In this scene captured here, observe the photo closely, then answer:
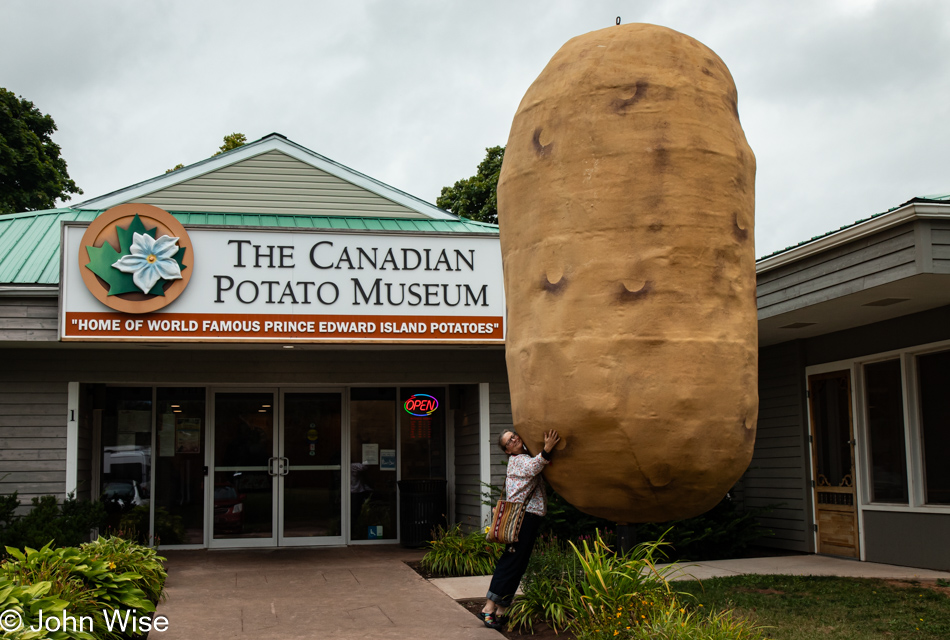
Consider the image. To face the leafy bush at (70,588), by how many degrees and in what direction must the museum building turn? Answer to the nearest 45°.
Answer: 0° — it already faces it

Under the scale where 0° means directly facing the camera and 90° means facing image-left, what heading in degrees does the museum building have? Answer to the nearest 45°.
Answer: approximately 0°

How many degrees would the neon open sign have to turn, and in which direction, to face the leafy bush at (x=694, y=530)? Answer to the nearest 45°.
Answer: approximately 45° to its left

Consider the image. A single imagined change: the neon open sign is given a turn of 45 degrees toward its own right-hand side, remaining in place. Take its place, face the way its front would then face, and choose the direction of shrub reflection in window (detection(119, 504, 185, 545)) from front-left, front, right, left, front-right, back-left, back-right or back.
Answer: front-right

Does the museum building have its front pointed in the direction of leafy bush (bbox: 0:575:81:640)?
yes

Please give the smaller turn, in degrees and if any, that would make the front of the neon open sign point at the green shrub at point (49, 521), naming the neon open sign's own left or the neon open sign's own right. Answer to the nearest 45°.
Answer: approximately 45° to the neon open sign's own right

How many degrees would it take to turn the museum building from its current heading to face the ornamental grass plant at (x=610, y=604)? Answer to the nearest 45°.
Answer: approximately 45° to its left
